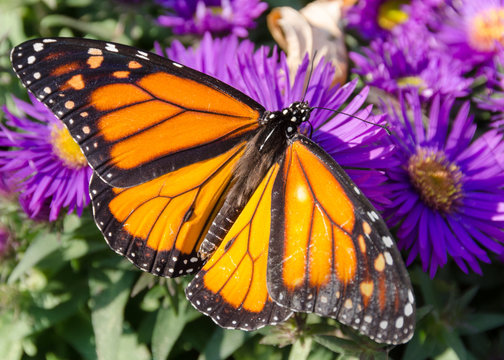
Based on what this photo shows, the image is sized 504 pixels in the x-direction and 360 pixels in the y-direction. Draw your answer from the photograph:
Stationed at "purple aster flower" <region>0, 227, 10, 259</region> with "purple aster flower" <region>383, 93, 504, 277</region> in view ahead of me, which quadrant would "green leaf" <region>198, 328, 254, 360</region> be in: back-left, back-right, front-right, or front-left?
front-right

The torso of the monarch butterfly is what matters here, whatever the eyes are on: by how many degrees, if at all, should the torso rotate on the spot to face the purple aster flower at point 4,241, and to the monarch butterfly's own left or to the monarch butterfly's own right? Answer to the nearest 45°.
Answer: approximately 135° to the monarch butterfly's own left

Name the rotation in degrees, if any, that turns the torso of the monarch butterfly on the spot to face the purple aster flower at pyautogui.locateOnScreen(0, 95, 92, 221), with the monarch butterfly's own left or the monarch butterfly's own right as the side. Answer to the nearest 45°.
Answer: approximately 90° to the monarch butterfly's own left

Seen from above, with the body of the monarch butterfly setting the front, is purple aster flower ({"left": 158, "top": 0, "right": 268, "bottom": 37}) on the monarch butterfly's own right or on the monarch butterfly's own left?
on the monarch butterfly's own left

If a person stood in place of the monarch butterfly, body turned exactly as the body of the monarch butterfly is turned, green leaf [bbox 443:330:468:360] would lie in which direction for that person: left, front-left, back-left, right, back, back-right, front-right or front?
front-right

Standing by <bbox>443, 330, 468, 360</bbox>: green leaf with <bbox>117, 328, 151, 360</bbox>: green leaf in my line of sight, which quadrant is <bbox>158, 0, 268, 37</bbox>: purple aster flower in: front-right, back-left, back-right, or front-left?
front-right

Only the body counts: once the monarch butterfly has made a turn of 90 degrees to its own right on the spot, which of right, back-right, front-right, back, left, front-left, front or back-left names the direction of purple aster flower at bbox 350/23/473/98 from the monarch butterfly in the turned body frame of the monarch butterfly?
left

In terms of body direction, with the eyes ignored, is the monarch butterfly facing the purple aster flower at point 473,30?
yes

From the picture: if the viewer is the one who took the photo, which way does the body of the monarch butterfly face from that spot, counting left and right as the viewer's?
facing away from the viewer and to the right of the viewer

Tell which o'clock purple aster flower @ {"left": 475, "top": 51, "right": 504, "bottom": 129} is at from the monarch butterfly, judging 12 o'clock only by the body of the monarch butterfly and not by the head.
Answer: The purple aster flower is roughly at 12 o'clock from the monarch butterfly.

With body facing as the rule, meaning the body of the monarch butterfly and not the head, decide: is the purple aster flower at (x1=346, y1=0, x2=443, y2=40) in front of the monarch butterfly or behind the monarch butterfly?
in front
